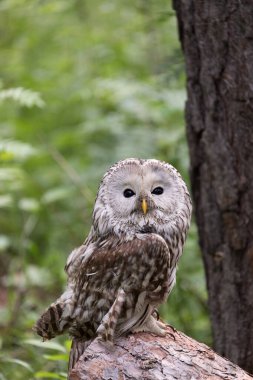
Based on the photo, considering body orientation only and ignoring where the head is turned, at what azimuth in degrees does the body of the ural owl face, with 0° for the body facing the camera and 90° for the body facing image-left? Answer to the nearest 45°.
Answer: approximately 270°
